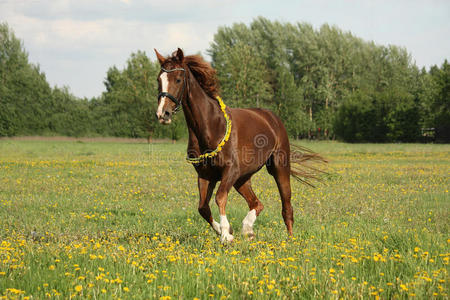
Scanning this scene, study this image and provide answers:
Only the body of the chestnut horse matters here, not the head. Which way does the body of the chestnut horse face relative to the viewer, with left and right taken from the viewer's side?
facing the viewer and to the left of the viewer

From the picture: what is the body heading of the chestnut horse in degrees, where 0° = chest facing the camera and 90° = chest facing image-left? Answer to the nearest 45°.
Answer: approximately 45°
